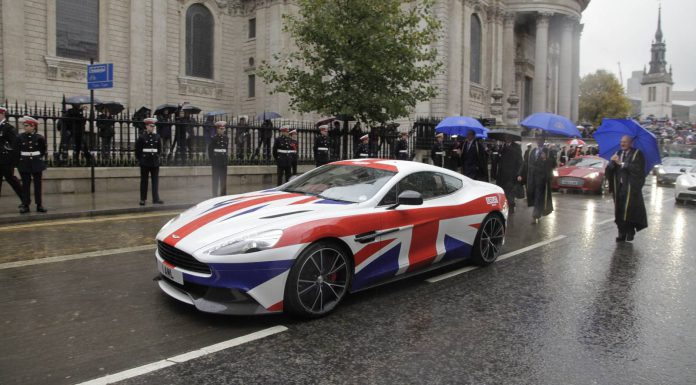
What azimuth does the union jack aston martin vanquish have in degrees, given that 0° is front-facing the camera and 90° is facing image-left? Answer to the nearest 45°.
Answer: approximately 45°

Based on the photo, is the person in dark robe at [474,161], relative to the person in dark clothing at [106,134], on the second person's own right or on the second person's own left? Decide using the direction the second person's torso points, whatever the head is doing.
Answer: on the second person's own left

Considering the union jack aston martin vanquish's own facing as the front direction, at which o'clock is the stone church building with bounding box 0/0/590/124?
The stone church building is roughly at 4 o'clock from the union jack aston martin vanquish.

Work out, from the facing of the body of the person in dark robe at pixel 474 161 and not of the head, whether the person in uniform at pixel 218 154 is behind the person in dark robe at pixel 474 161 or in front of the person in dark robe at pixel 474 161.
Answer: in front

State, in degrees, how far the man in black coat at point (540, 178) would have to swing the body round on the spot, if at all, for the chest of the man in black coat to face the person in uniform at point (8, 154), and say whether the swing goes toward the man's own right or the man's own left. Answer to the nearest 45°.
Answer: approximately 45° to the man's own right

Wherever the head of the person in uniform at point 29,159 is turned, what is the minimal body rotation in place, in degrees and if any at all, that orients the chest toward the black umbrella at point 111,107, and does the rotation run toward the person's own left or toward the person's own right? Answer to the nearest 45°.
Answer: approximately 180°
